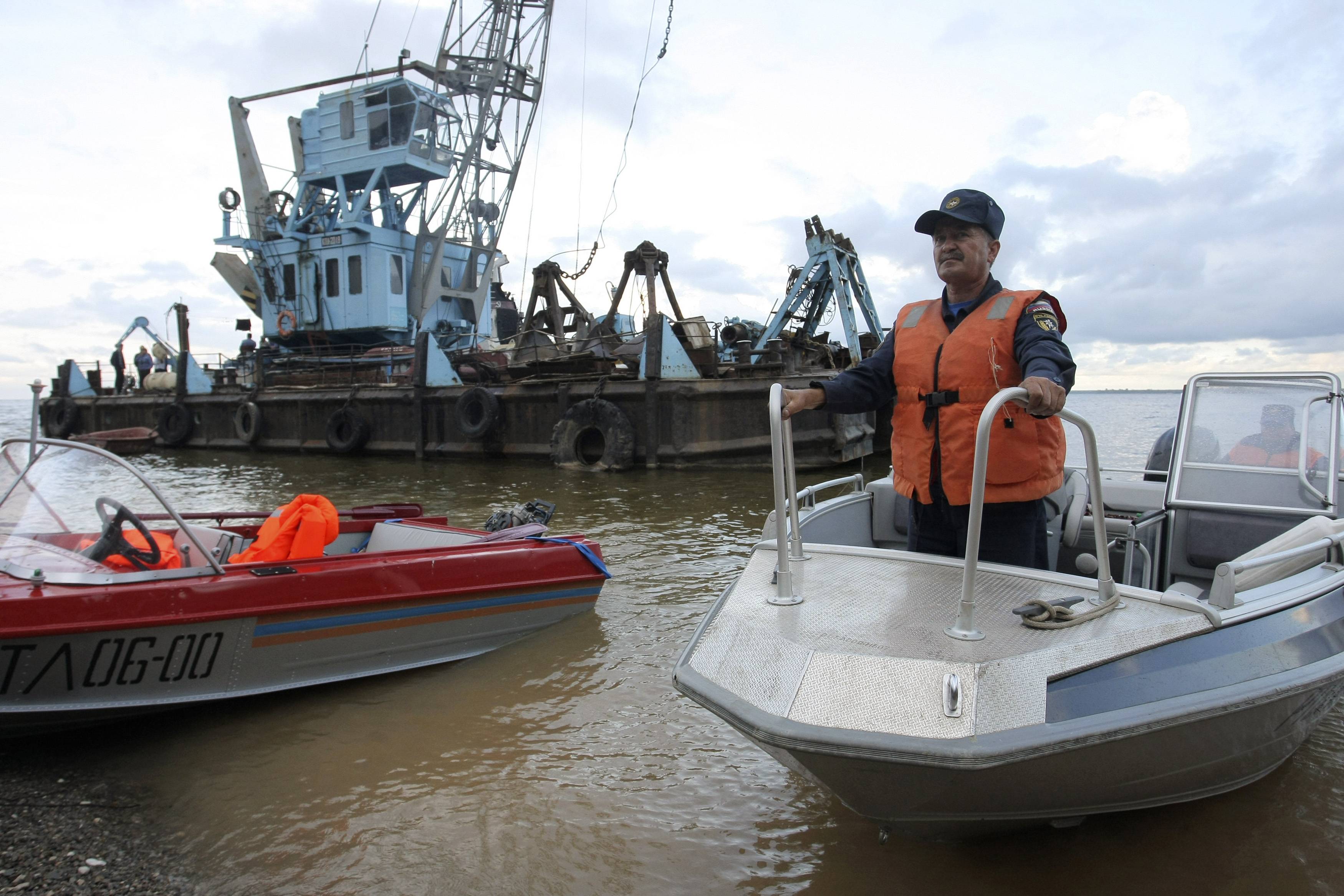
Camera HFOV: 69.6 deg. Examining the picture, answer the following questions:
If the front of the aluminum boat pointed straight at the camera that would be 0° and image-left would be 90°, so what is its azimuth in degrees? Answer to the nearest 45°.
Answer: approximately 45°

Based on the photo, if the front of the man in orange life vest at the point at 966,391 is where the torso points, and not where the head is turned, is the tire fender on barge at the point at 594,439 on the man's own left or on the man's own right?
on the man's own right

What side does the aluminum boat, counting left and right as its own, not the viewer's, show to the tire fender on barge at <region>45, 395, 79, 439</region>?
right

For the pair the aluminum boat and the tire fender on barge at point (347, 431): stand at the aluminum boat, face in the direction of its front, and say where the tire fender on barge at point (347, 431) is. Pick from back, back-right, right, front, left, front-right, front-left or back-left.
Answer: right

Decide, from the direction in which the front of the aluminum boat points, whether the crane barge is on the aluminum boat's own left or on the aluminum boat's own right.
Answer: on the aluminum boat's own right

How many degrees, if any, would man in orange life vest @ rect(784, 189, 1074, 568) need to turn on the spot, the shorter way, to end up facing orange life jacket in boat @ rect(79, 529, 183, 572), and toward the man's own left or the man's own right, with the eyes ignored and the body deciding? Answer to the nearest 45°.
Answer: approximately 45° to the man's own right

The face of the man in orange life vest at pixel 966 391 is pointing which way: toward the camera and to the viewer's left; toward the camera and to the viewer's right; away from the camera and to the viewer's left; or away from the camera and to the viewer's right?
toward the camera and to the viewer's left

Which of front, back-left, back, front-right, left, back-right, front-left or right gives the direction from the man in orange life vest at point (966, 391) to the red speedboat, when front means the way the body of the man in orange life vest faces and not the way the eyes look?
front-right

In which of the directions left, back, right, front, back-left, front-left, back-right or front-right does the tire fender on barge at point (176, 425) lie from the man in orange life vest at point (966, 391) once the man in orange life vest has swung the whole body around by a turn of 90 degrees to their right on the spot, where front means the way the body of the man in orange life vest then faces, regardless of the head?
front
